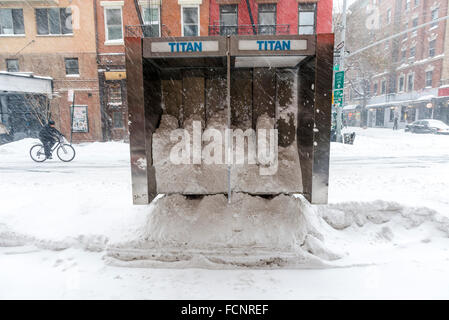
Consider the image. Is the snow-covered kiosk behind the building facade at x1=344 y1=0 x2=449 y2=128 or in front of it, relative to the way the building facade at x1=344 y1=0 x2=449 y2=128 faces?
in front

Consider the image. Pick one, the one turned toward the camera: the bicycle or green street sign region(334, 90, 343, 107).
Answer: the green street sign

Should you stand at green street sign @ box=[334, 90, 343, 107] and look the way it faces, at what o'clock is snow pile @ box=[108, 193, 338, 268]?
The snow pile is roughly at 12 o'clock from the green street sign.

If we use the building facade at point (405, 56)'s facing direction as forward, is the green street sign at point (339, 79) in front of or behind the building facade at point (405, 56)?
in front

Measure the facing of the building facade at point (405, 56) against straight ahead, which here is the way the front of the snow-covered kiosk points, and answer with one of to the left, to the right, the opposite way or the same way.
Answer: to the right

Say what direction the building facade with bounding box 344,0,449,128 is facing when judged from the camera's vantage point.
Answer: facing the viewer and to the left of the viewer

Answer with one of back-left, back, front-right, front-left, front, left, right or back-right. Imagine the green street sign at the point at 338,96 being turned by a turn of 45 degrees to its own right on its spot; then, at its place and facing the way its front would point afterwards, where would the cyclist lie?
front

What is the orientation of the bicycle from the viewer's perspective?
to the viewer's right

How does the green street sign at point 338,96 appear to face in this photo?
toward the camera

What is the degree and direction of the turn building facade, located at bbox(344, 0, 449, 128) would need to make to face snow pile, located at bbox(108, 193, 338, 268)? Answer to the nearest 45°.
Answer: approximately 45° to its left

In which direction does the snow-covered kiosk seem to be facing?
toward the camera

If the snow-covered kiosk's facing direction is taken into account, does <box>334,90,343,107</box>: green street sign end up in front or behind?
behind

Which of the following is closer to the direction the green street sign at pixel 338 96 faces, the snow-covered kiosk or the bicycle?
the snow-covered kiosk

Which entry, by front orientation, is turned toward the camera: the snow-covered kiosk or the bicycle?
the snow-covered kiosk

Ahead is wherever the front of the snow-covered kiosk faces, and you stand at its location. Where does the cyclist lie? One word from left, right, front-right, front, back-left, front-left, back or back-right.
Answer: back-right
